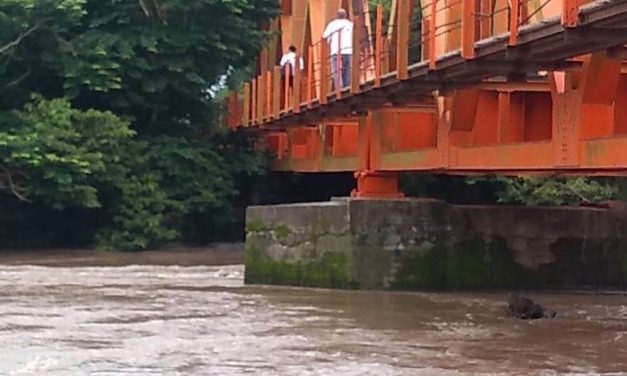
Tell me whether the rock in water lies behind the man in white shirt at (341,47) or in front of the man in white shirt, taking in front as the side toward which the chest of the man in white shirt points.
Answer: behind

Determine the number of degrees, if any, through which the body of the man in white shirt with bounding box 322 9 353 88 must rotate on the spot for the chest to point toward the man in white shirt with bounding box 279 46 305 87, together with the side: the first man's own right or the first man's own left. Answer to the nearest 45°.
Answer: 0° — they already face them

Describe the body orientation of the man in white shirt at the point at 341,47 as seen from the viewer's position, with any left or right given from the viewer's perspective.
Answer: facing away from the viewer

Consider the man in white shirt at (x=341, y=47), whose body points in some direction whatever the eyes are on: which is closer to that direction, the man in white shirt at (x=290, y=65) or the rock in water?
the man in white shirt
